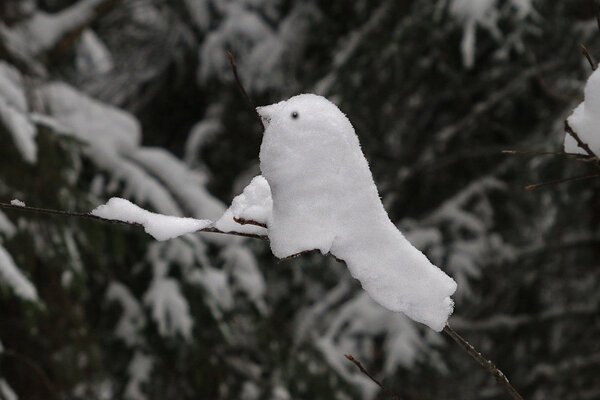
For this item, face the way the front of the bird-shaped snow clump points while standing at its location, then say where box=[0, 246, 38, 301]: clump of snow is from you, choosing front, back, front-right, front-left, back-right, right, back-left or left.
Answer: front-right

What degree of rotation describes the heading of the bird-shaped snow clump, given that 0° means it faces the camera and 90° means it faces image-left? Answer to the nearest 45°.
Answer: approximately 90°
